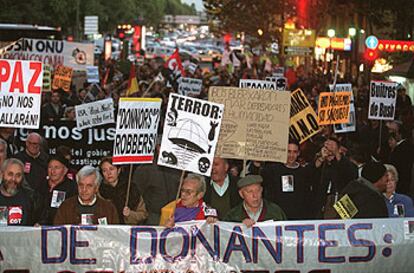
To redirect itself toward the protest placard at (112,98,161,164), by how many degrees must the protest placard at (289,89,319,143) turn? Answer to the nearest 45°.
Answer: approximately 45° to its right

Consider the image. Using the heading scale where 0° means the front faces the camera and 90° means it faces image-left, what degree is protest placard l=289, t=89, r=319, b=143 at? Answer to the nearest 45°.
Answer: approximately 0°

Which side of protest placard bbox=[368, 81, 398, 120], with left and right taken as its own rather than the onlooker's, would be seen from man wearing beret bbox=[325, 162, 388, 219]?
front

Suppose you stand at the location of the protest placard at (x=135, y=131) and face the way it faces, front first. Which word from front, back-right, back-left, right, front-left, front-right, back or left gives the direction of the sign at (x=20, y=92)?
back-right

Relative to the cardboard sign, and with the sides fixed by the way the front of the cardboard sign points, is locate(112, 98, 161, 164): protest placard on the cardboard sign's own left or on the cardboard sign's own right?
on the cardboard sign's own right

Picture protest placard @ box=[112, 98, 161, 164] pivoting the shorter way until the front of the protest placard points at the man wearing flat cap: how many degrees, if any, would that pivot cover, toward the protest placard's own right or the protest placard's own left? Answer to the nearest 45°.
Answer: approximately 45° to the protest placard's own left

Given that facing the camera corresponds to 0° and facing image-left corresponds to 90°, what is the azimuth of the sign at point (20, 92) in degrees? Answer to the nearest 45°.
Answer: approximately 0°

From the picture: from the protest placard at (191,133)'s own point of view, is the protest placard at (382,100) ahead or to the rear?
to the rear
